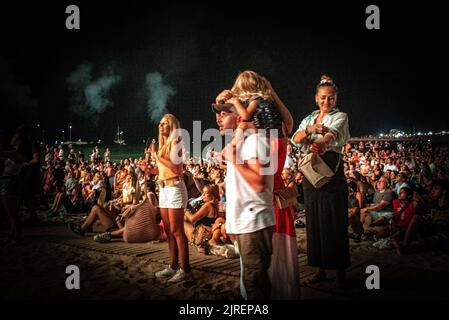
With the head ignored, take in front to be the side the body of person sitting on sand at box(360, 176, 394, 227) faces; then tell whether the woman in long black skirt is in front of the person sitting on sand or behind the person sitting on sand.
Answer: in front

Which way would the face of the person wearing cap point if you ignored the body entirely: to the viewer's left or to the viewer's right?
to the viewer's left

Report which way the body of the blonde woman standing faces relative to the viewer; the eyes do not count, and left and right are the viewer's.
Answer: facing the viewer and to the left of the viewer

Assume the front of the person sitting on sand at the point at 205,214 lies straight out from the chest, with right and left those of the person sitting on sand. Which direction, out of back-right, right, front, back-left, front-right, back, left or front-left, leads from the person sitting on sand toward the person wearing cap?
left

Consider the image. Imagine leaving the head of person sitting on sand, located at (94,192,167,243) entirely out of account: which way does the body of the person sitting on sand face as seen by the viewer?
to the viewer's left

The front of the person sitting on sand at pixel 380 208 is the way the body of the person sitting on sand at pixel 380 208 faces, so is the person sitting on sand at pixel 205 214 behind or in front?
in front

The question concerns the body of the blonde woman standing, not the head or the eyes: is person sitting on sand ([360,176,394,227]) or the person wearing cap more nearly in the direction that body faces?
the person wearing cap

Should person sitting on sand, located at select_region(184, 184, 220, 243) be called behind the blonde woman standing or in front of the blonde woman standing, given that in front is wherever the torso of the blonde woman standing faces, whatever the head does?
behind
